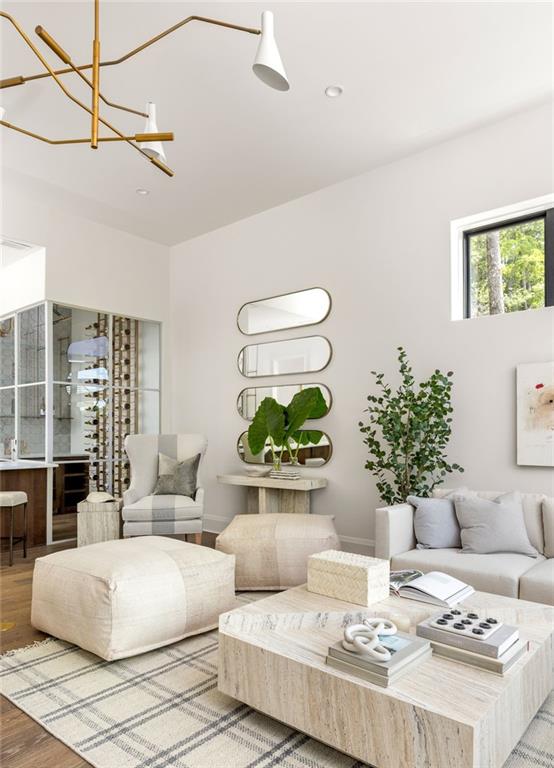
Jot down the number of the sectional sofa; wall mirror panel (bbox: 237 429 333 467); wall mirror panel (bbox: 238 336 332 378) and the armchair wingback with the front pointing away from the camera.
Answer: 0

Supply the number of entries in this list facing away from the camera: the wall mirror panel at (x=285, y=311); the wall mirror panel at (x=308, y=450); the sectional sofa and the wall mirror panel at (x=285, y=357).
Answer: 0

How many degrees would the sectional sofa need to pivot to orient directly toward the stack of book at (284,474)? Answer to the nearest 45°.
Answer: approximately 90° to its right

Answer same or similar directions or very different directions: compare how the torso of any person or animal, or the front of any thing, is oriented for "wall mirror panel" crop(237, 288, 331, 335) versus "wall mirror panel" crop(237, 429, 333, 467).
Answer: same or similar directions

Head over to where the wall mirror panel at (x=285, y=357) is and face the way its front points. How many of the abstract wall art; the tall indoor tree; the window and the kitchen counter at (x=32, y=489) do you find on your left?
3

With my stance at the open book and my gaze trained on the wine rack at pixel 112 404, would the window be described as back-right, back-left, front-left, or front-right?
front-right

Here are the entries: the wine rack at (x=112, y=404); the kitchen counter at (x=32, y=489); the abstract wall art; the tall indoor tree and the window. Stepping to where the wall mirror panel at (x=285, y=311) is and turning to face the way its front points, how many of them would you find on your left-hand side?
3

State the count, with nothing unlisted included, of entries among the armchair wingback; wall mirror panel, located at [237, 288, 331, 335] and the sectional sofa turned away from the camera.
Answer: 0

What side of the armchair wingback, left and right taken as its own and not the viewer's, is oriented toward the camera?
front

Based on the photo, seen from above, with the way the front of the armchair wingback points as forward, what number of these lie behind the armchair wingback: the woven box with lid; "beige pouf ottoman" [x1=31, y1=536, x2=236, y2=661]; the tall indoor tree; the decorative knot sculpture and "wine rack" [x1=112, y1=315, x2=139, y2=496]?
1

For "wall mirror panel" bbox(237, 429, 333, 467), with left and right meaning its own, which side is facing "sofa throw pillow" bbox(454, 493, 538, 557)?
left

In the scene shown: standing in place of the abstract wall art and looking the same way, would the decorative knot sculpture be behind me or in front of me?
in front

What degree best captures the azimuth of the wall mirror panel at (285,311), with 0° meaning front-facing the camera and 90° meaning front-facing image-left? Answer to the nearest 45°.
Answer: approximately 45°

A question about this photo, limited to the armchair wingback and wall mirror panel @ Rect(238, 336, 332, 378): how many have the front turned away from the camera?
0

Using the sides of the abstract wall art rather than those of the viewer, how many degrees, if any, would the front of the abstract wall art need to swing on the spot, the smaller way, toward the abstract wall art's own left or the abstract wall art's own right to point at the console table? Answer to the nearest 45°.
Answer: approximately 45° to the abstract wall art's own right

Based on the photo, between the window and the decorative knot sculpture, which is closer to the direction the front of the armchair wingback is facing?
the decorative knot sculpture

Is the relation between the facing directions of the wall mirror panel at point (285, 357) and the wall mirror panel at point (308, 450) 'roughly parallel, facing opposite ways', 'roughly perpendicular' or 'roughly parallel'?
roughly parallel

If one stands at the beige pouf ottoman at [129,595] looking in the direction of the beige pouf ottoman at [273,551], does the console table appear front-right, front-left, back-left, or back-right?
front-left

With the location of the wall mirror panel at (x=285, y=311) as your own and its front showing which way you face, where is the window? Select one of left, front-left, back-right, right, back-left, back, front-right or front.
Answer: left

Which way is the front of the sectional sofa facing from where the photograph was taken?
facing the viewer and to the left of the viewer

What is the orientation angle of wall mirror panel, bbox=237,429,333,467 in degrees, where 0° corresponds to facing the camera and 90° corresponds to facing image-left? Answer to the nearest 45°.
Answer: approximately 45°

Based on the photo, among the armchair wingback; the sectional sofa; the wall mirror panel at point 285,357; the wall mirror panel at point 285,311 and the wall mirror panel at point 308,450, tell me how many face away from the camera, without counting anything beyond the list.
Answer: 0

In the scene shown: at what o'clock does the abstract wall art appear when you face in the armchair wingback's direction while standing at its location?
The abstract wall art is roughly at 10 o'clock from the armchair wingback.
